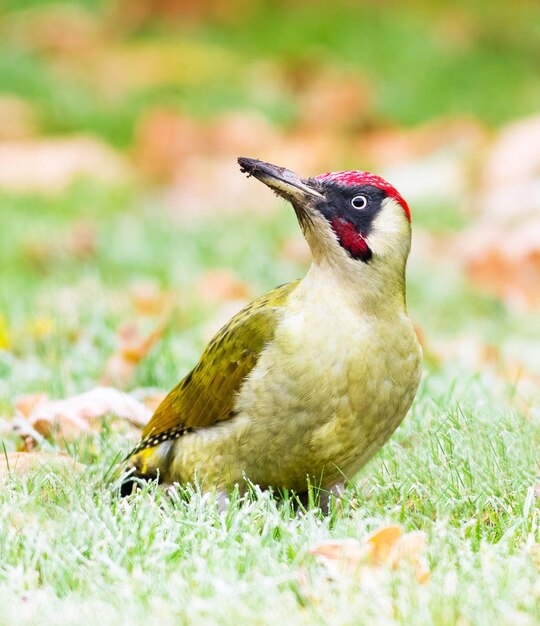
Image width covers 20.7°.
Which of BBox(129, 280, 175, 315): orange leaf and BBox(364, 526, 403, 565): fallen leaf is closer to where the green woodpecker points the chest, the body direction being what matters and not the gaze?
the fallen leaf

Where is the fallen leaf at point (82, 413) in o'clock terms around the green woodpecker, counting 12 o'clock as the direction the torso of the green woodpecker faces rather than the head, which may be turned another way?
The fallen leaf is roughly at 6 o'clock from the green woodpecker.

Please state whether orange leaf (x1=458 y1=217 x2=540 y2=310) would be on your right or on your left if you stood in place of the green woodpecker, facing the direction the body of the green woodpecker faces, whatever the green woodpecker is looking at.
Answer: on your left

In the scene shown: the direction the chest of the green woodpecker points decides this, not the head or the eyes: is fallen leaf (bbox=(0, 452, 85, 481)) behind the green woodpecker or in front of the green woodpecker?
behind

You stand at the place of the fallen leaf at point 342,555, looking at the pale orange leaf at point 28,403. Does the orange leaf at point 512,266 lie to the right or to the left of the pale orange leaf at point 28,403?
right

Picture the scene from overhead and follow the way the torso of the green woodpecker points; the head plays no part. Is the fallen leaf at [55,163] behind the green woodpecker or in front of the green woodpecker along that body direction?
behind

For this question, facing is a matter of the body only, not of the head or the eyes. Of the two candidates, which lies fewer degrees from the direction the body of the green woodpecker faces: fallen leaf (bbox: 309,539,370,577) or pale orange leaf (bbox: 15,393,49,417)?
the fallen leaf

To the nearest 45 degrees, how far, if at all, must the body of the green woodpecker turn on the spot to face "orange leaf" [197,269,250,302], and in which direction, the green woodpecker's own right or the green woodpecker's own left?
approximately 135° to the green woodpecker's own left

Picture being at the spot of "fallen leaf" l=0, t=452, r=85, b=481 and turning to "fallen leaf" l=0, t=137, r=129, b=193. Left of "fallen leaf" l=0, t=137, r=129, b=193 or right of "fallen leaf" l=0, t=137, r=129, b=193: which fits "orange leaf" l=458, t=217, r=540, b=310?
right

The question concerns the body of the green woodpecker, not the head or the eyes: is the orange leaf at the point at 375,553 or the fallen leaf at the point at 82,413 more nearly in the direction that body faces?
the orange leaf

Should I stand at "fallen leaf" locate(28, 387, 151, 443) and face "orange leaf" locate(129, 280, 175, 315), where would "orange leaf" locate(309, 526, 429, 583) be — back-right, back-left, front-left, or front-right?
back-right

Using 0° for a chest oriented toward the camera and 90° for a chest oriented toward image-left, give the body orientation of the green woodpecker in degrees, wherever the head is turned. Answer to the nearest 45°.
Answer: approximately 315°

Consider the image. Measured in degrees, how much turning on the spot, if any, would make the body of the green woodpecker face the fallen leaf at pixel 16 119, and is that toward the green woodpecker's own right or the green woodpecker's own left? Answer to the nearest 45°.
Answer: approximately 135° to the green woodpecker's own left

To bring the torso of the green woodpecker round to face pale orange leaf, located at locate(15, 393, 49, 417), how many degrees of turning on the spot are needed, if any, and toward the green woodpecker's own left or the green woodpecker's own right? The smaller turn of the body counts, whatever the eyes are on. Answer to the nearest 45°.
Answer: approximately 180°
